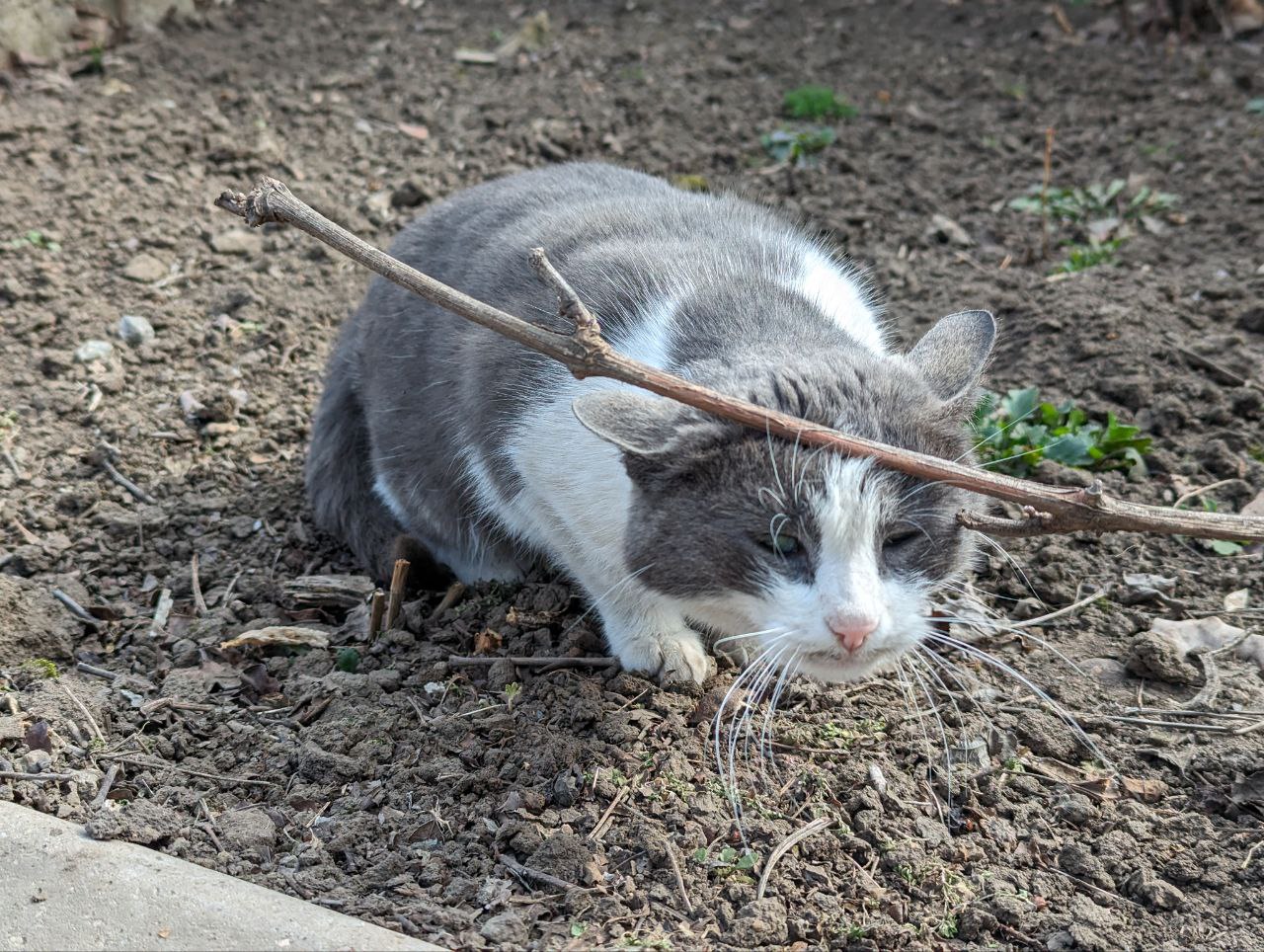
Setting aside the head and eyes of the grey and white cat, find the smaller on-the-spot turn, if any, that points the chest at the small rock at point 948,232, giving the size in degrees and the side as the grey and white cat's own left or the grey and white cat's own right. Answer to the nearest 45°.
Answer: approximately 90° to the grey and white cat's own left

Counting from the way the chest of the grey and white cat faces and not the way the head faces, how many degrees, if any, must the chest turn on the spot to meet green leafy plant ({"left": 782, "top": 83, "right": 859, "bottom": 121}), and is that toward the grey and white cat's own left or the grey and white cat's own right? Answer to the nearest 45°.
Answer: approximately 135° to the grey and white cat's own left

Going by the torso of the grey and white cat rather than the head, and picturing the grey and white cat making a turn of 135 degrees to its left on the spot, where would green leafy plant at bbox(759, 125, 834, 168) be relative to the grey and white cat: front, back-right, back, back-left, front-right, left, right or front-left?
front

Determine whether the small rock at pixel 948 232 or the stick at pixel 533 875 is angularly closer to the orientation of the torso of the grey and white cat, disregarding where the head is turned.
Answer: the stick

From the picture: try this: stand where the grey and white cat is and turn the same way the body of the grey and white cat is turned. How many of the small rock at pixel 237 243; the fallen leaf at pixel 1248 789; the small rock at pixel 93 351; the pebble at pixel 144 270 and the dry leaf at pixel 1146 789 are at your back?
3

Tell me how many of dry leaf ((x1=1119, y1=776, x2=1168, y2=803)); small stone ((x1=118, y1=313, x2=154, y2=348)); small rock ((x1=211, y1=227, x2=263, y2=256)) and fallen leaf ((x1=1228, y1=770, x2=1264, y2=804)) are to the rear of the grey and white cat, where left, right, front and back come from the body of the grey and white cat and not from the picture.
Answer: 2

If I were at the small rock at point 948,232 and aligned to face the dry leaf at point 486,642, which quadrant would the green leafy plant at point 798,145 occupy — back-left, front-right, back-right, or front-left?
back-right

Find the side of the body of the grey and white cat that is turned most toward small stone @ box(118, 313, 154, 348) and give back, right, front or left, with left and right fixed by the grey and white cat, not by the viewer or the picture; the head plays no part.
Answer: back

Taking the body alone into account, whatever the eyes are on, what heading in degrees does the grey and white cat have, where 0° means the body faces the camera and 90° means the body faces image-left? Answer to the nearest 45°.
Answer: approximately 315°

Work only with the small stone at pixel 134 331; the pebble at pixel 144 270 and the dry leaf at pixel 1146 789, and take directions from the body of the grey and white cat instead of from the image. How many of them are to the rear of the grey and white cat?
2

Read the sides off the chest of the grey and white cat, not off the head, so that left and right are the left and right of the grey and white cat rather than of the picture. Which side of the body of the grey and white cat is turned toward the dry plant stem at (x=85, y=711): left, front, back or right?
right

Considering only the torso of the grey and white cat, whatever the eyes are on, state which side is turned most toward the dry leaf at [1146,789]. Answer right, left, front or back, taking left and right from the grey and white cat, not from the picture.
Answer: front

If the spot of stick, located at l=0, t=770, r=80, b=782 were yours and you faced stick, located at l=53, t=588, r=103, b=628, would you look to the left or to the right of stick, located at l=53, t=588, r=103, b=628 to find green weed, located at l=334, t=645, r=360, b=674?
right

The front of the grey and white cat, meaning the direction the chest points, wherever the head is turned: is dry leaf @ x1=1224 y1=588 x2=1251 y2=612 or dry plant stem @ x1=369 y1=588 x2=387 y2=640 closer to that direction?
the dry leaf

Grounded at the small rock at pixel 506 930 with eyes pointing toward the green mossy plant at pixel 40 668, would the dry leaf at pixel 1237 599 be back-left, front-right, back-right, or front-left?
back-right
